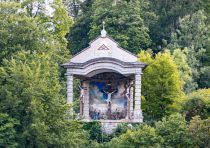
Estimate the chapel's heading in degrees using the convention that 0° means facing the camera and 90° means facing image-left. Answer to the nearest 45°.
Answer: approximately 0°

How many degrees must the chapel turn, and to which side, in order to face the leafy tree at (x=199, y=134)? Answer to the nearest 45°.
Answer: approximately 45° to its left

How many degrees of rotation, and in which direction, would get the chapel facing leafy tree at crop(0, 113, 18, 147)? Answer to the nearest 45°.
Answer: approximately 45° to its right

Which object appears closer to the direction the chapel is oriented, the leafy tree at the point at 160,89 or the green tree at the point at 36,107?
the green tree

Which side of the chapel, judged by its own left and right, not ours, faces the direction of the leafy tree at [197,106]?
left

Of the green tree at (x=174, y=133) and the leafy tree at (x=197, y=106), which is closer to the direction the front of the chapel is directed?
the green tree

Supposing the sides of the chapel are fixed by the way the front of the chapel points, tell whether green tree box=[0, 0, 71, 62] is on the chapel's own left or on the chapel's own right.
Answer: on the chapel's own right

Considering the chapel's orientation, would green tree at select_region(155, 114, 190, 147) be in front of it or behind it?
in front
